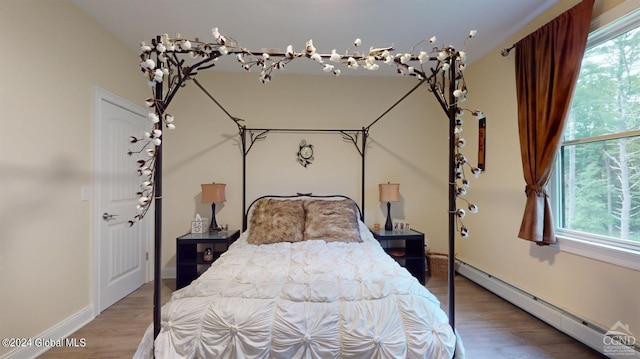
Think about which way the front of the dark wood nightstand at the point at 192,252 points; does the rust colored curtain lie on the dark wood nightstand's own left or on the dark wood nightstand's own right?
on the dark wood nightstand's own left

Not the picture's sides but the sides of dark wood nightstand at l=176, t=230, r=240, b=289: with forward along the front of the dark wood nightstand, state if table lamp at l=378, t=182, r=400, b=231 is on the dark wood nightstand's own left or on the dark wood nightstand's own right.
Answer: on the dark wood nightstand's own left

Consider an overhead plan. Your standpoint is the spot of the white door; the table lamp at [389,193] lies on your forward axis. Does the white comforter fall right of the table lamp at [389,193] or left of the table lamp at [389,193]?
right

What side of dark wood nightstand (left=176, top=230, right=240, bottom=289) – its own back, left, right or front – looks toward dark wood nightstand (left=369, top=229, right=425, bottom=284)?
left

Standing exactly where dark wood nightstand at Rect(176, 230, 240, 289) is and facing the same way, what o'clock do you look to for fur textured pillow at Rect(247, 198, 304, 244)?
The fur textured pillow is roughly at 10 o'clock from the dark wood nightstand.

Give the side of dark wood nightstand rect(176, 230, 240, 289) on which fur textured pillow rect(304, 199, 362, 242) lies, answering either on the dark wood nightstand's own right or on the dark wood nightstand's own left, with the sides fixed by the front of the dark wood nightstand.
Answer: on the dark wood nightstand's own left

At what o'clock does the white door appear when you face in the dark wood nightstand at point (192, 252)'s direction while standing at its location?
The white door is roughly at 3 o'clock from the dark wood nightstand.

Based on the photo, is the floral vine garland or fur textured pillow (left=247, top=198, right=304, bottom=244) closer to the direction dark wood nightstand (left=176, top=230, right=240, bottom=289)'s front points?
the floral vine garland

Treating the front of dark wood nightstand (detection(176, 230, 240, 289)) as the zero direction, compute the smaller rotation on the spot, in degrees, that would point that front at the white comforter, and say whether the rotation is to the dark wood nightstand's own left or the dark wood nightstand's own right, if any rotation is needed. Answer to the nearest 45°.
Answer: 0° — it already faces it

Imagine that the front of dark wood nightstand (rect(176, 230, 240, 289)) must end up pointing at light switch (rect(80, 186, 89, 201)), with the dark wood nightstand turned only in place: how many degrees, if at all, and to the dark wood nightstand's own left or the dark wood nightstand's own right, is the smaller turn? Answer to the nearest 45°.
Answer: approximately 45° to the dark wood nightstand's own right

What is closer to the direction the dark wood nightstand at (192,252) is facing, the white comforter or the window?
the white comforter

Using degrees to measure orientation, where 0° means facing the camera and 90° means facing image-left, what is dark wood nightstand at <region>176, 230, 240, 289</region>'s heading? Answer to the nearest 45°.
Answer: approximately 0°

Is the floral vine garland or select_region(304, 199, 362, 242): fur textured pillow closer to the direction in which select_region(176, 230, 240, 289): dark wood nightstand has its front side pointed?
the floral vine garland
